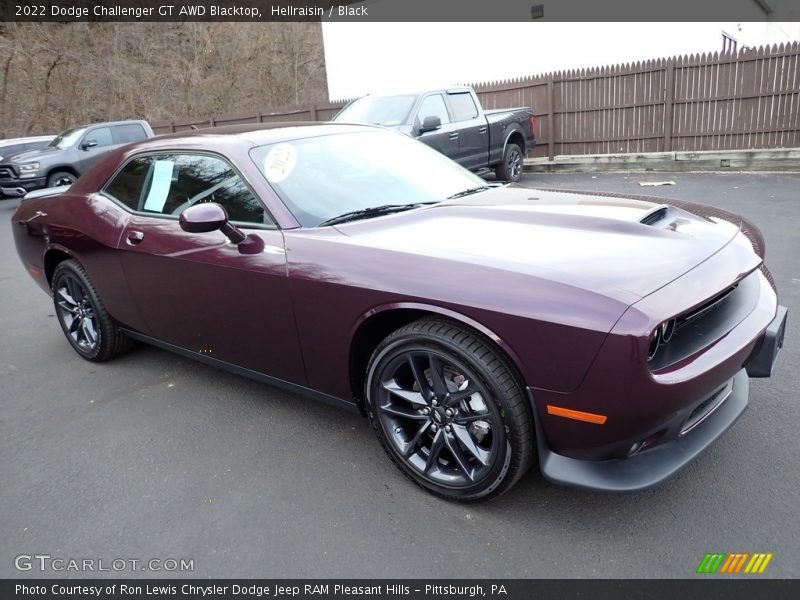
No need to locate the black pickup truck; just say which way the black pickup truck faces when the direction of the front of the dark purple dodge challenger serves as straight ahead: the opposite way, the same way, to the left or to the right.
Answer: to the right

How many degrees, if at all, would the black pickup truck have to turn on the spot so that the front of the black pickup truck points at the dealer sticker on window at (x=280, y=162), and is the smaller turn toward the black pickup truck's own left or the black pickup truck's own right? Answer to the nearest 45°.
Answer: approximately 45° to the black pickup truck's own left

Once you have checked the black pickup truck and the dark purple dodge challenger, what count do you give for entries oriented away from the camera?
0

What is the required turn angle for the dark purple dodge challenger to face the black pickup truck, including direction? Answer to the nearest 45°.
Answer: approximately 135° to its left

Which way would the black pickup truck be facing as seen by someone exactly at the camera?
facing the viewer and to the left of the viewer

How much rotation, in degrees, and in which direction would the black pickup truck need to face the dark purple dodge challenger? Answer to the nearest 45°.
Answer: approximately 45° to its left
